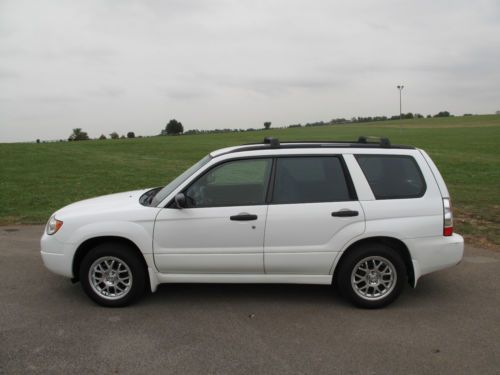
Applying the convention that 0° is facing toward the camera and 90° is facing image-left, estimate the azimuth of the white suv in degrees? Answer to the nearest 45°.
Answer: approximately 90°
